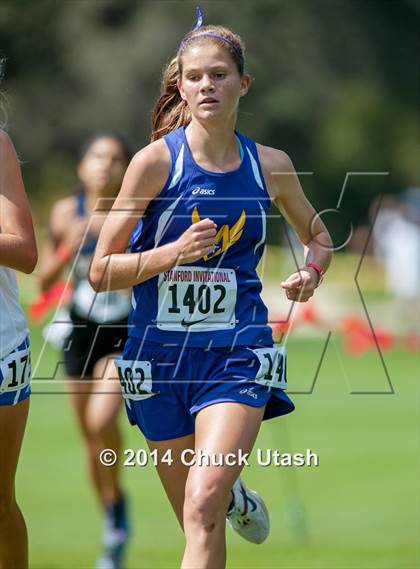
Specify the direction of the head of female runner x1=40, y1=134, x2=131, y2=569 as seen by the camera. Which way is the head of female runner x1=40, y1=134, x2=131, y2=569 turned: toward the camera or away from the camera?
toward the camera

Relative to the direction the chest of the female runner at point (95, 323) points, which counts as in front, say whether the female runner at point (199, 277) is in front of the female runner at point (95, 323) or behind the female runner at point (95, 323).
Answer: in front

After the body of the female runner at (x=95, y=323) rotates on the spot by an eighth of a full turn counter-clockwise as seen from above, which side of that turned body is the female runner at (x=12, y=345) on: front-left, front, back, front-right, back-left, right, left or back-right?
front-right

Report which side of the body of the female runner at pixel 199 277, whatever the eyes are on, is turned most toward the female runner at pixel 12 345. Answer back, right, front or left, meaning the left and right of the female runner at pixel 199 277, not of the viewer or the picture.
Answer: right

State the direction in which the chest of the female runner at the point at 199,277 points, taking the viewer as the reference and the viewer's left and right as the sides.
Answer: facing the viewer

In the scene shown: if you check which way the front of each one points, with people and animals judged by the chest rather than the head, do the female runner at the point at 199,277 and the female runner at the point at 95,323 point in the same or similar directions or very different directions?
same or similar directions

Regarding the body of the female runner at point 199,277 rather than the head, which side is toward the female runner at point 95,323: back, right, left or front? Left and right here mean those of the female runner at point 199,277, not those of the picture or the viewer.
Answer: back

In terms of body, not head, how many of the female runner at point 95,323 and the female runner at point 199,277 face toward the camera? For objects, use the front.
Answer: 2
